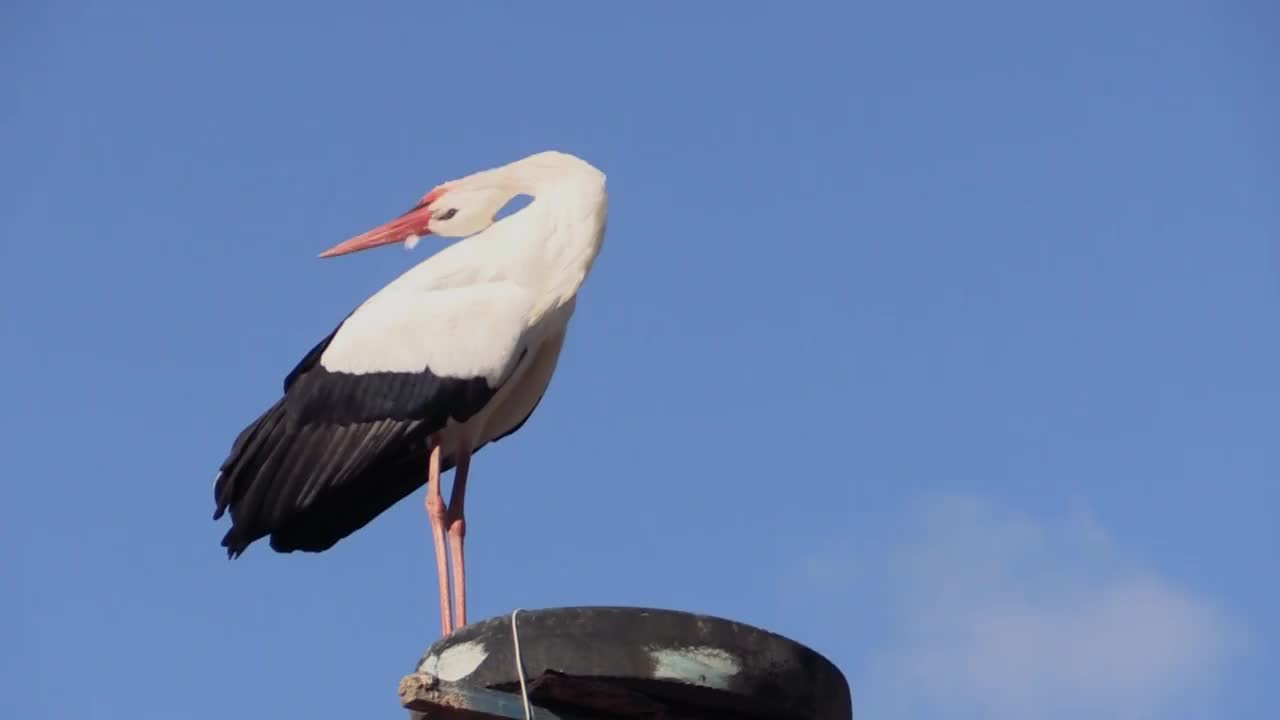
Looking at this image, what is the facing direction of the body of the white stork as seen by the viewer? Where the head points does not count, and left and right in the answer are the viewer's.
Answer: facing to the right of the viewer
